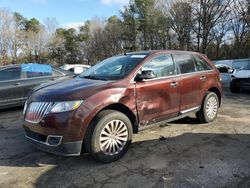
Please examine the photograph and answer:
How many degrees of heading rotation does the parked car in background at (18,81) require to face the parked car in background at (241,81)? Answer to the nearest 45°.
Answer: approximately 180°

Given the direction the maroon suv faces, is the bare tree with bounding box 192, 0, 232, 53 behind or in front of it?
behind

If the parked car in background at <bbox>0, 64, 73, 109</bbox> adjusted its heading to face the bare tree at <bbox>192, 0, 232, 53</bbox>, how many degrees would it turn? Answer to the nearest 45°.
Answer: approximately 135° to its right

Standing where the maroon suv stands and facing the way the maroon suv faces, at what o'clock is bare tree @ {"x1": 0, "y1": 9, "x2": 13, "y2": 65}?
The bare tree is roughly at 4 o'clock from the maroon suv.

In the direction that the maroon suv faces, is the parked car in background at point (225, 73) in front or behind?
behind

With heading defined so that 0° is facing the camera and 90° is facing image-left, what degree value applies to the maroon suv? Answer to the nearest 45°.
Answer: approximately 45°

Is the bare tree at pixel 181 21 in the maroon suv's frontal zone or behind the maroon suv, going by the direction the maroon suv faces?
behind

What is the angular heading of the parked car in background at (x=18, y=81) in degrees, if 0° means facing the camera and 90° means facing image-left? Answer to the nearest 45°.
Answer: approximately 90°

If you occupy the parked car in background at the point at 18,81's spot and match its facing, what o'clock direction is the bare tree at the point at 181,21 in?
The bare tree is roughly at 4 o'clock from the parked car in background.
